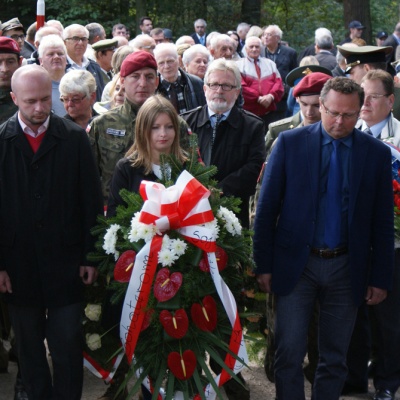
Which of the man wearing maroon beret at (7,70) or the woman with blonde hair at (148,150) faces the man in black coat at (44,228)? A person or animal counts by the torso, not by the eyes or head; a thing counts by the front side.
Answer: the man wearing maroon beret

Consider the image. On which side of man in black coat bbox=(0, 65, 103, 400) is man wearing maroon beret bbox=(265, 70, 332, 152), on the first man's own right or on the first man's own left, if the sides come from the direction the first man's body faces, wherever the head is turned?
on the first man's own left

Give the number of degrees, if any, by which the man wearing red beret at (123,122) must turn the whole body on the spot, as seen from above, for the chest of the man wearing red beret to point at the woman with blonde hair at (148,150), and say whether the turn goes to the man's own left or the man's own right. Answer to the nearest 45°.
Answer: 0° — they already face them

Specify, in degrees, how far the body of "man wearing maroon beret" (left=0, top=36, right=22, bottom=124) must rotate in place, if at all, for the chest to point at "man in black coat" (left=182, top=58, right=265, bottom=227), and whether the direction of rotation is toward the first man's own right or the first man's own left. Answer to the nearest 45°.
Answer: approximately 45° to the first man's own left

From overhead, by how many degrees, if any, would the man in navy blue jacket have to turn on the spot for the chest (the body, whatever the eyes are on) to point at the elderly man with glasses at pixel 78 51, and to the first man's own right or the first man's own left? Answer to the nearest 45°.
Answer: approximately 135° to the first man's own right

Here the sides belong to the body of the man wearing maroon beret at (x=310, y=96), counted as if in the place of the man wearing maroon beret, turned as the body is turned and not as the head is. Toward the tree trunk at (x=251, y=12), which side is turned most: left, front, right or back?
back

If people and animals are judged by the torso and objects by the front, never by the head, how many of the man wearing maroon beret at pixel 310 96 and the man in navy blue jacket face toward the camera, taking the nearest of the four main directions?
2

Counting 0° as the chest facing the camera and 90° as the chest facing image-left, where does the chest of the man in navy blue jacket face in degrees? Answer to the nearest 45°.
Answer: approximately 0°

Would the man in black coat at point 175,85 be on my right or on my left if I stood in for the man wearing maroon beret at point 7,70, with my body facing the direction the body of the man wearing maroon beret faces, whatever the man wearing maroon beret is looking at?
on my left
